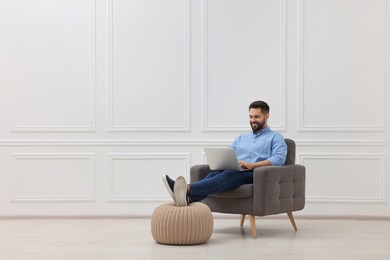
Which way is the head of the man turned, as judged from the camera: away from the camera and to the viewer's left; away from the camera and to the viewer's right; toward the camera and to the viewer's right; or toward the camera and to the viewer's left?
toward the camera and to the viewer's left

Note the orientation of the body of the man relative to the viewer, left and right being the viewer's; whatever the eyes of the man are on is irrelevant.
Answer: facing the viewer and to the left of the viewer

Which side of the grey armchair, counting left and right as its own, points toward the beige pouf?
front
